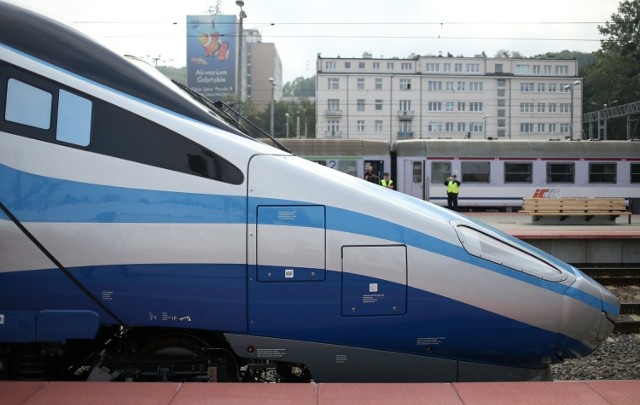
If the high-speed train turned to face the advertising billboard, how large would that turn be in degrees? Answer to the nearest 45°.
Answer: approximately 90° to its left

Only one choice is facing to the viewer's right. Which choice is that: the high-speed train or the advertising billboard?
the high-speed train

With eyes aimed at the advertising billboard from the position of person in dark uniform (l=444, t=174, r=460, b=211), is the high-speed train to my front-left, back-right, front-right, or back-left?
back-left

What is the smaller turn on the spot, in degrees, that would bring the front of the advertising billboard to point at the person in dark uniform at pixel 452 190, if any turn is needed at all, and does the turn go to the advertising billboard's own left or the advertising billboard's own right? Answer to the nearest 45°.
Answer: approximately 45° to the advertising billboard's own left

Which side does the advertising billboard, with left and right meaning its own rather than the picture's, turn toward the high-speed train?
front

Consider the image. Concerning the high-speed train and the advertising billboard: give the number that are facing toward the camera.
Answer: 1

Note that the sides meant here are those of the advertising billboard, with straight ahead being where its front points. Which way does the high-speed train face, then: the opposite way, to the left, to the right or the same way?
to the left

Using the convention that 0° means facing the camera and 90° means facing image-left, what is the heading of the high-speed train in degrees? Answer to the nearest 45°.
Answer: approximately 270°

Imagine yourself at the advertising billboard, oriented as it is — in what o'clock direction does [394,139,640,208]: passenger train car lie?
The passenger train car is roughly at 11 o'clock from the advertising billboard.

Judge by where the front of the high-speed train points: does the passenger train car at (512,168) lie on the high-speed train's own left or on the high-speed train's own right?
on the high-speed train's own left

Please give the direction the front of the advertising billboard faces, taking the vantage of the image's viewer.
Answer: facing the viewer
